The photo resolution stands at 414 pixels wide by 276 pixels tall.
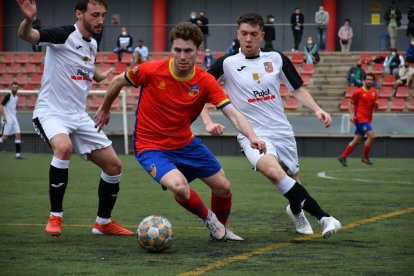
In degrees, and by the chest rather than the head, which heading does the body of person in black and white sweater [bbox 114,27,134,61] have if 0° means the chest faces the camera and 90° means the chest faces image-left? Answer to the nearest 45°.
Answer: approximately 0°

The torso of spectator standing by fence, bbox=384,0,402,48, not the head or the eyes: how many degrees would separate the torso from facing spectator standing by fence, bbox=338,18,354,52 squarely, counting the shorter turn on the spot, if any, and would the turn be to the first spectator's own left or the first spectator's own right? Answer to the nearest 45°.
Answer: approximately 135° to the first spectator's own right

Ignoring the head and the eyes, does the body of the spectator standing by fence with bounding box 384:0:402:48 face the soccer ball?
yes

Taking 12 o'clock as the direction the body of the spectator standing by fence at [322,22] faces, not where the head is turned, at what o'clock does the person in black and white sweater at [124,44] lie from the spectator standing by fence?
The person in black and white sweater is roughly at 3 o'clock from the spectator standing by fence.

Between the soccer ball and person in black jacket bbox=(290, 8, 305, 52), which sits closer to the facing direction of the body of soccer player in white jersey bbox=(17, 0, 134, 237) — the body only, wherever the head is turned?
the soccer ball

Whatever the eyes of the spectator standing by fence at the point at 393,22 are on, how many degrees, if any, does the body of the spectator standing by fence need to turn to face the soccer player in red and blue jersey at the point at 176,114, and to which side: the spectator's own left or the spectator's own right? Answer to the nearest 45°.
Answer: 0° — they already face them

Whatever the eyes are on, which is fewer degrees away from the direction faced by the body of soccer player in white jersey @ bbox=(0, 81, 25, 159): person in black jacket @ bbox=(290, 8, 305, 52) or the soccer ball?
the soccer ball

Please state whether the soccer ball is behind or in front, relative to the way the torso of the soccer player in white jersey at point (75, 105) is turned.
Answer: in front

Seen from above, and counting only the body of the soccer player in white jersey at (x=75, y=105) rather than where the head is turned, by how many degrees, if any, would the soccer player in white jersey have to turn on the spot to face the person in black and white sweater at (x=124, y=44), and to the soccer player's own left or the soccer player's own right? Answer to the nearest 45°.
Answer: approximately 135° to the soccer player's own left

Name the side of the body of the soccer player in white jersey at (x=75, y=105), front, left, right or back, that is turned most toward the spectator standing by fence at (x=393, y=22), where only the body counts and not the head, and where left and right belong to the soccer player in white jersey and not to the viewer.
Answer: left
